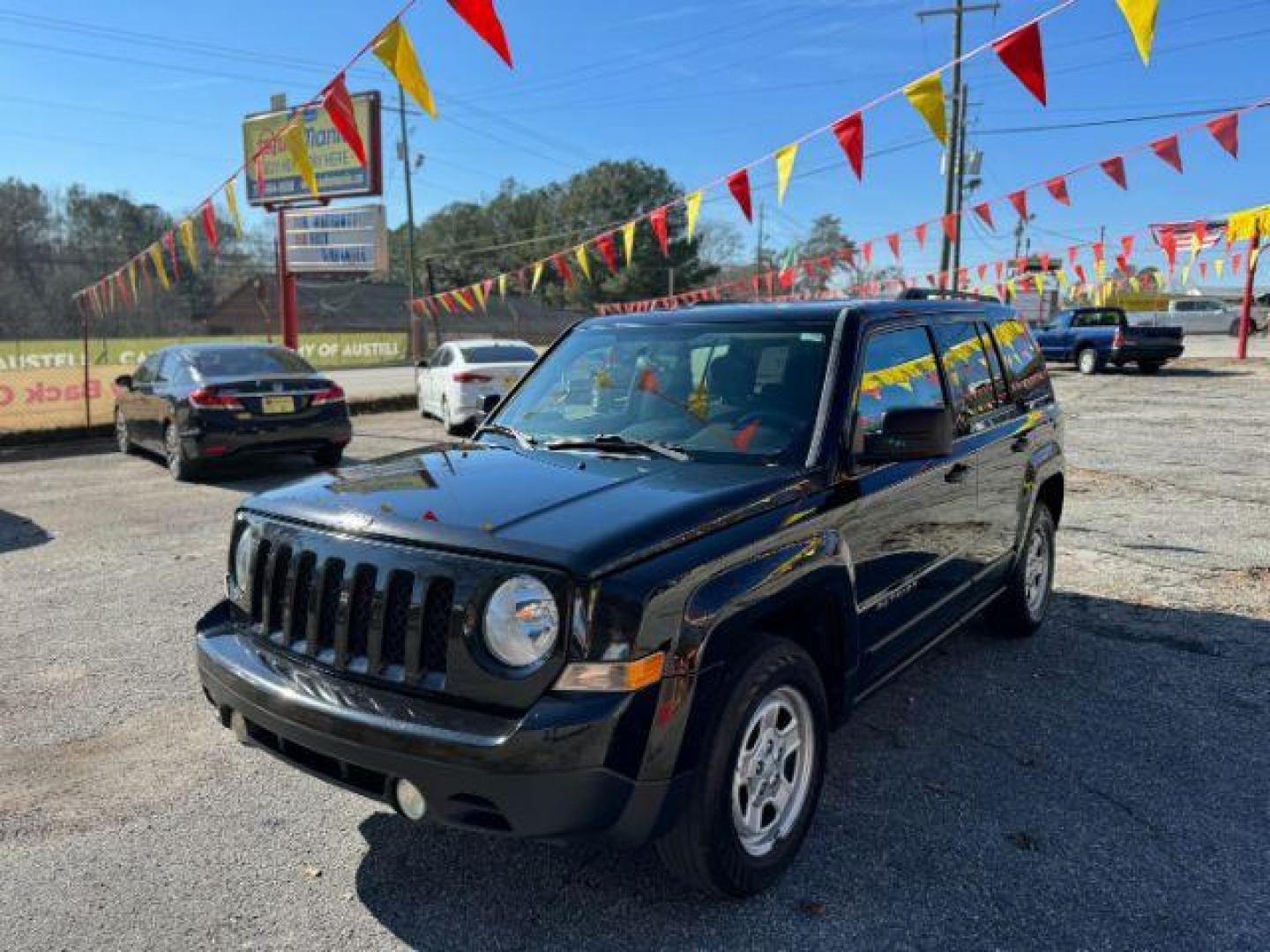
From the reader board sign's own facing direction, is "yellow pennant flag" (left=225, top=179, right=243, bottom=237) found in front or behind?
in front

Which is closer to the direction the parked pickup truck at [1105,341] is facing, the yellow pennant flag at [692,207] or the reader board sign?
the reader board sign

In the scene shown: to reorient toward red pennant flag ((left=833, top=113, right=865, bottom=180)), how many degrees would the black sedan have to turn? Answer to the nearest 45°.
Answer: approximately 135° to its right

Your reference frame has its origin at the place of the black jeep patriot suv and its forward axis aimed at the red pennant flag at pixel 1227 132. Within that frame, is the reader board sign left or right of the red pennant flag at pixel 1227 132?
left

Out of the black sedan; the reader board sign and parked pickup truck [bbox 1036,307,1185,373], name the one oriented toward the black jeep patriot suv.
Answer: the reader board sign
